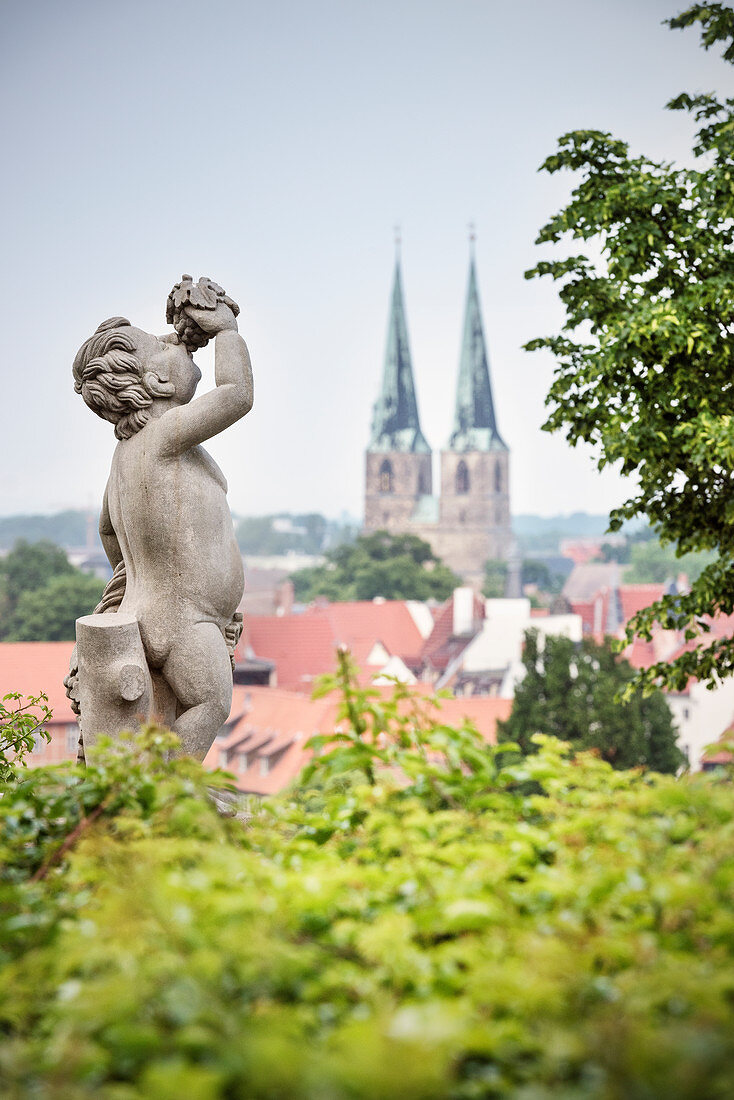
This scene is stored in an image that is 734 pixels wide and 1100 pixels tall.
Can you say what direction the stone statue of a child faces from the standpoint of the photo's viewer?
facing away from the viewer and to the right of the viewer

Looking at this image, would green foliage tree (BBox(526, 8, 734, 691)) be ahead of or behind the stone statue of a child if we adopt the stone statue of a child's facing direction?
ahead

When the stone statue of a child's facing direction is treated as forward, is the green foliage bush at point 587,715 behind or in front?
in front

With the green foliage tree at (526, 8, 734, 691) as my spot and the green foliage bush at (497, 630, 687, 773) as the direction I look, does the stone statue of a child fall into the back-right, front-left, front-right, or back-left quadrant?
back-left
